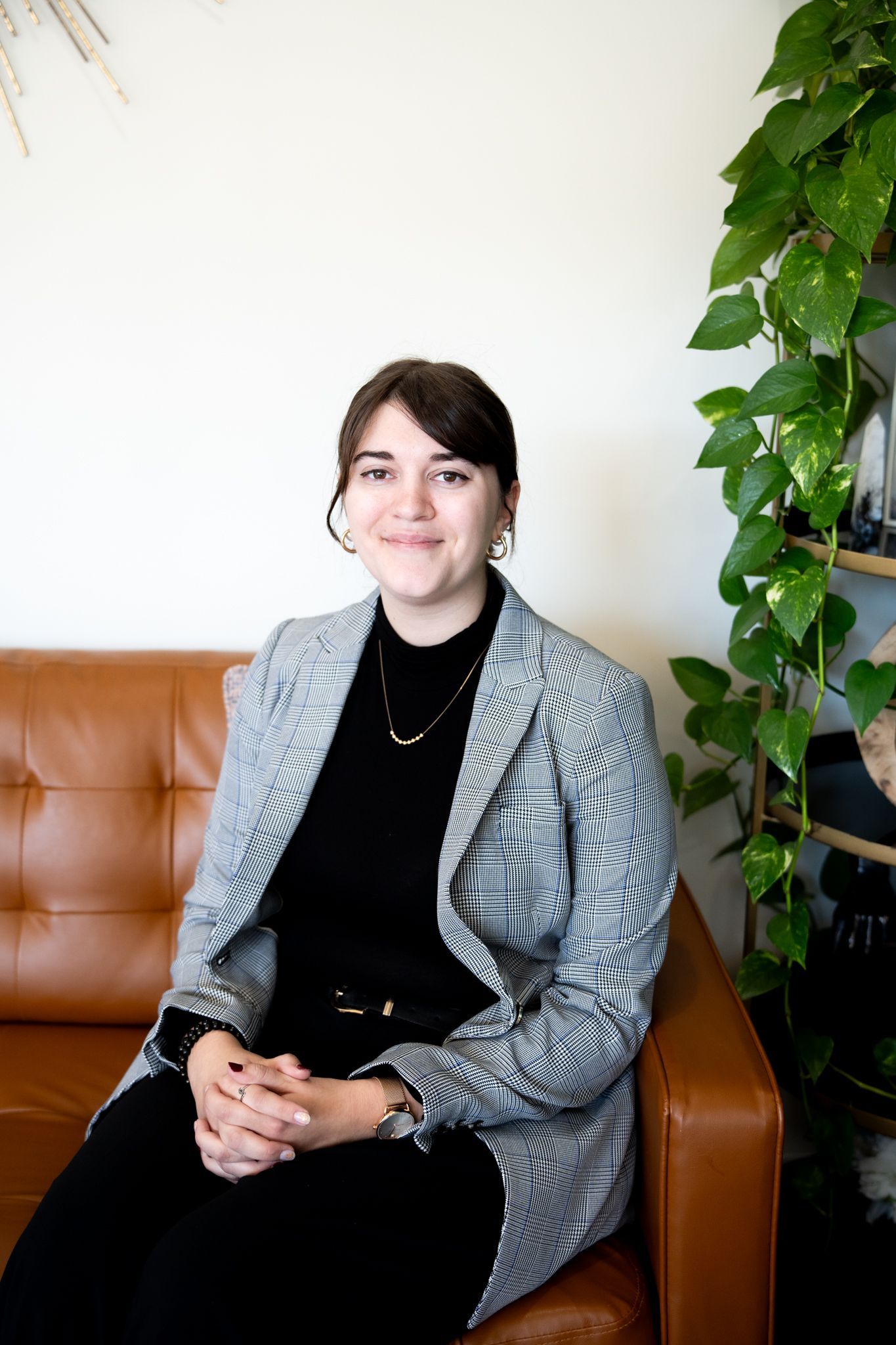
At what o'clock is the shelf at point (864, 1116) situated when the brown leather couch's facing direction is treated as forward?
The shelf is roughly at 9 o'clock from the brown leather couch.

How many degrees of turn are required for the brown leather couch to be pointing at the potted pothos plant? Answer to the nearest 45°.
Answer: approximately 90° to its left

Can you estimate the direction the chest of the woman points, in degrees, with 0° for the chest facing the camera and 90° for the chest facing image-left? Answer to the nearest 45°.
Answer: approximately 45°

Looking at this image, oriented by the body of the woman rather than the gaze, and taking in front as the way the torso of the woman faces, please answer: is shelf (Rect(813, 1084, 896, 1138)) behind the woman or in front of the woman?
behind
